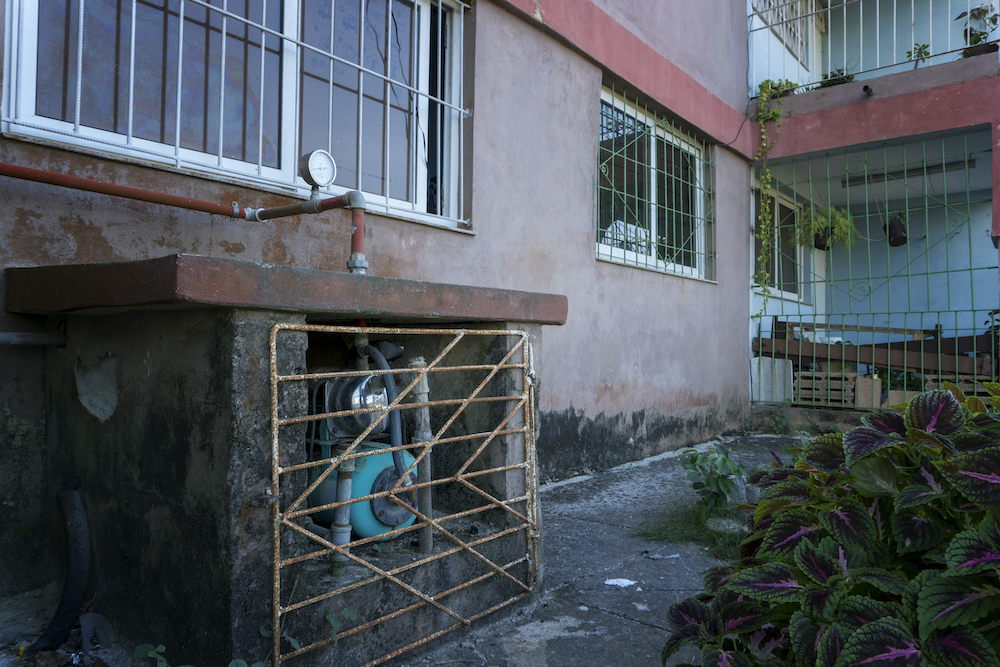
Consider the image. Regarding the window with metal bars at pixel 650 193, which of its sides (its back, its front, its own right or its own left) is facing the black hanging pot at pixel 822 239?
left

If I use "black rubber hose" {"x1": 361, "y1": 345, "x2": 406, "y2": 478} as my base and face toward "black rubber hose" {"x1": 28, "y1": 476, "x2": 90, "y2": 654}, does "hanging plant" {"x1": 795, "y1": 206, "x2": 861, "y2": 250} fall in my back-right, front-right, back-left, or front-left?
back-right

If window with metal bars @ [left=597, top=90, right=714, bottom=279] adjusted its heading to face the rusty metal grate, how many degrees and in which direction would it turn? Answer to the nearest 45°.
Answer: approximately 45° to its right

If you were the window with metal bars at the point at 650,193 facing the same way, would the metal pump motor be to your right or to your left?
on your right

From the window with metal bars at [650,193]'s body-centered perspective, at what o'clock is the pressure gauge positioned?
The pressure gauge is roughly at 2 o'clock from the window with metal bars.

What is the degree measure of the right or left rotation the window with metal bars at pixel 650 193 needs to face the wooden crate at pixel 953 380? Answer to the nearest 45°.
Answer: approximately 90° to its left

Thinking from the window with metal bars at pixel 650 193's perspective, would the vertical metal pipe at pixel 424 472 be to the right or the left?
on its right

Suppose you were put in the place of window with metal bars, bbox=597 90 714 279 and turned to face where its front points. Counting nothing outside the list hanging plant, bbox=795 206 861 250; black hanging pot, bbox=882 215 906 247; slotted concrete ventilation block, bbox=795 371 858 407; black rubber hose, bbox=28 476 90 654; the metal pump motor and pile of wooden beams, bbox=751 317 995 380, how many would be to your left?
4

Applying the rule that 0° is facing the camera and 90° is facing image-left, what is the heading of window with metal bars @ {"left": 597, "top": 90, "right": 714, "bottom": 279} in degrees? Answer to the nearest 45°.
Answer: approximately 315°

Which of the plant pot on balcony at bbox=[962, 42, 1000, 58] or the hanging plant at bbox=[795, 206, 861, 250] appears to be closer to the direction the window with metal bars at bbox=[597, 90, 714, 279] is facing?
the plant pot on balcony
